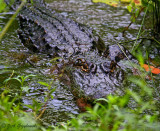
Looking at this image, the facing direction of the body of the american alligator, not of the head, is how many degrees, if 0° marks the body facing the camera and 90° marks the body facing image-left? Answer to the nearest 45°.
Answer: approximately 315°
